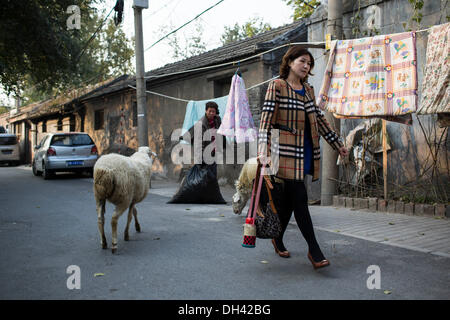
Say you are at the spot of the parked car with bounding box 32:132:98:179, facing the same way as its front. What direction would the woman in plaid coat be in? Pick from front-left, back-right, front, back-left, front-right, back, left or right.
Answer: back

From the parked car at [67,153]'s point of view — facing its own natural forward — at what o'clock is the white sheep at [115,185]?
The white sheep is roughly at 6 o'clock from the parked car.

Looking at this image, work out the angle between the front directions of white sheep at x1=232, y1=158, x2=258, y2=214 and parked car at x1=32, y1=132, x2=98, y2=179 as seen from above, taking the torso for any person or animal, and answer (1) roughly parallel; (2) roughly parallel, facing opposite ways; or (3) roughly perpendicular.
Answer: roughly perpendicular

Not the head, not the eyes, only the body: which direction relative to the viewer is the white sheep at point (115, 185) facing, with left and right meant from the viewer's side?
facing away from the viewer and to the right of the viewer
